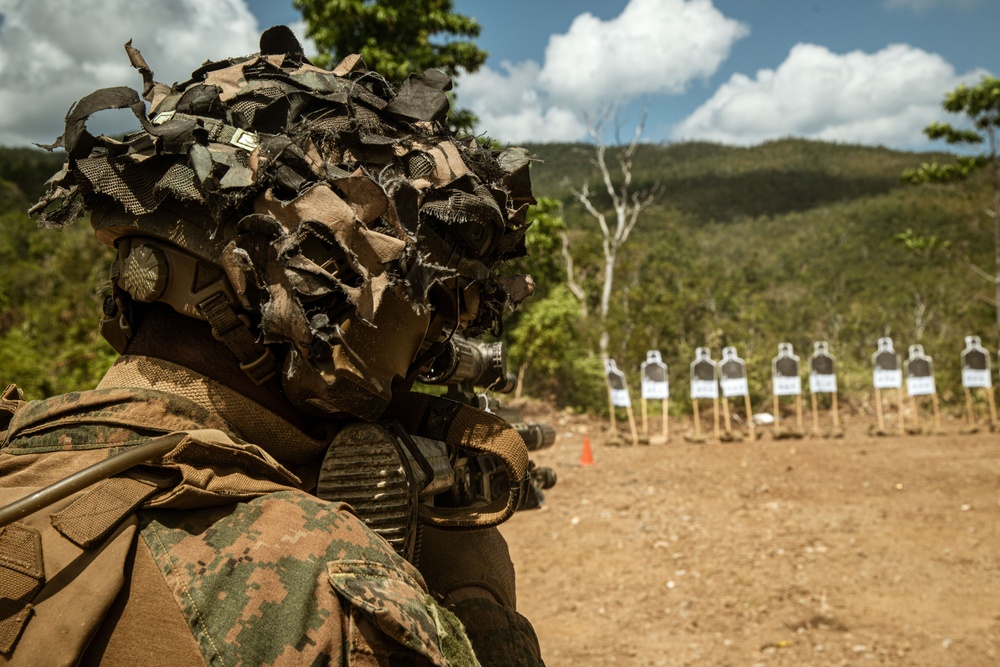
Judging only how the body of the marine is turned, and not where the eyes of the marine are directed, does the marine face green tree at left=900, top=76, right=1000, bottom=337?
yes

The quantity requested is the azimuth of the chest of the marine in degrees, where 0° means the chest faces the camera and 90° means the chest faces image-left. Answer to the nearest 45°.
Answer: approximately 225°

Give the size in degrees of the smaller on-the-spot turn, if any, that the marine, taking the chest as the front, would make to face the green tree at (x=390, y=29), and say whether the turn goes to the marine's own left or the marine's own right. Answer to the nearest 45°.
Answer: approximately 45° to the marine's own left
